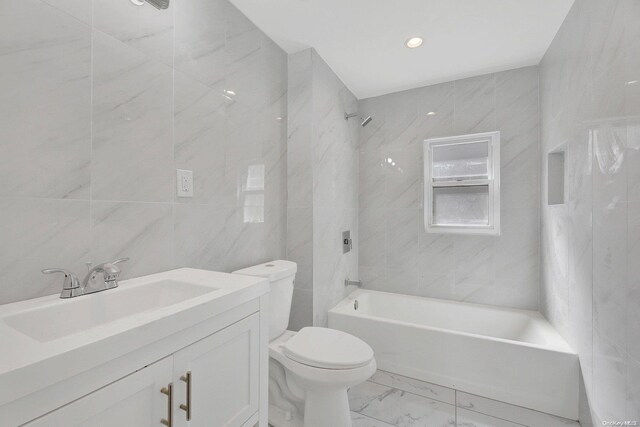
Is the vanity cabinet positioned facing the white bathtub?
no

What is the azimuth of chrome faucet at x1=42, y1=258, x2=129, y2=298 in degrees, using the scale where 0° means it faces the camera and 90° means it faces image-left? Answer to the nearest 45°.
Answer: approximately 315°

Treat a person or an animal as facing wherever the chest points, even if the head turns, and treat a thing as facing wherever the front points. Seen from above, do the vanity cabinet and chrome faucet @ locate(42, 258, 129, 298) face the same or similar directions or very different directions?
same or similar directions

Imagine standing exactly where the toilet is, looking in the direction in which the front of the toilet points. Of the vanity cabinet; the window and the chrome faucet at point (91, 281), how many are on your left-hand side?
1

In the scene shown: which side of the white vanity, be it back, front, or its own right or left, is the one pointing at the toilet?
left

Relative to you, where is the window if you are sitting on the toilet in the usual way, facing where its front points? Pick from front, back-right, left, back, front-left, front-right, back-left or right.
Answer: left

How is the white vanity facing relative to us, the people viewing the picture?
facing the viewer and to the right of the viewer

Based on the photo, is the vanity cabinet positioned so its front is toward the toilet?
no

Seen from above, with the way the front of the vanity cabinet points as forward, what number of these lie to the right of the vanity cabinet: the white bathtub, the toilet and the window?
0

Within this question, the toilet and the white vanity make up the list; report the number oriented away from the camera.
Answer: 0

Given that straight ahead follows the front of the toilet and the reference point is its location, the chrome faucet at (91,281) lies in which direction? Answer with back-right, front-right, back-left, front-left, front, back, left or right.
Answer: right
